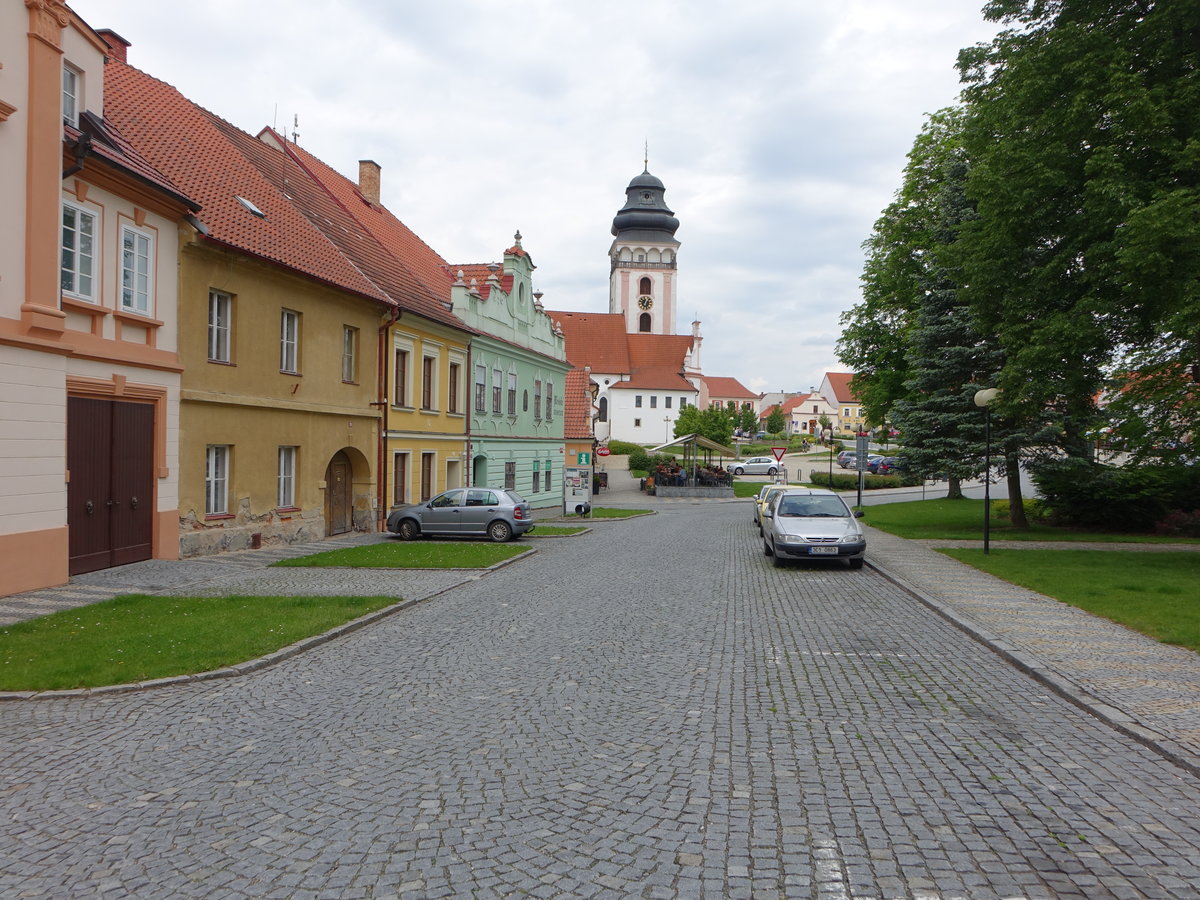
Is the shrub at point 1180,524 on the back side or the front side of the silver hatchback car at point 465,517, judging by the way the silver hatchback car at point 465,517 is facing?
on the back side

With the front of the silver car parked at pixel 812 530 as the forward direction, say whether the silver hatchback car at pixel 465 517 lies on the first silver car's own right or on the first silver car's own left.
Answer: on the first silver car's own right

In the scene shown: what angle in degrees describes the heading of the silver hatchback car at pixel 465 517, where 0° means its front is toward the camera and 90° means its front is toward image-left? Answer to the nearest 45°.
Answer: approximately 90°

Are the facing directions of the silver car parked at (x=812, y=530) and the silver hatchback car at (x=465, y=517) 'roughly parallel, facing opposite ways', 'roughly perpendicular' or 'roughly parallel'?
roughly perpendicular

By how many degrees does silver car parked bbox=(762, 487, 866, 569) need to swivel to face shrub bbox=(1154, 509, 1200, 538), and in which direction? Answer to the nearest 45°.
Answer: approximately 135° to its left

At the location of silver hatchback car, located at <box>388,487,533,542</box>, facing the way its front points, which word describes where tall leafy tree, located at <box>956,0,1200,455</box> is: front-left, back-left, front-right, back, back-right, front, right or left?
back-left
